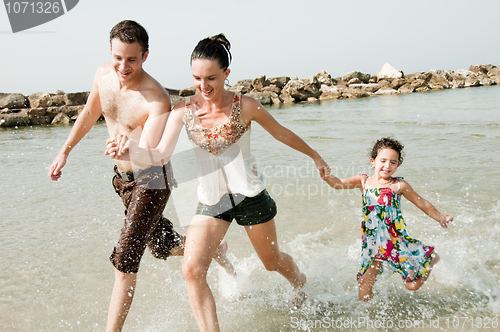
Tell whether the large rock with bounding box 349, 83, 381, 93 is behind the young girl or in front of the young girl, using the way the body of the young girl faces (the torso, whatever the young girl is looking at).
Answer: behind

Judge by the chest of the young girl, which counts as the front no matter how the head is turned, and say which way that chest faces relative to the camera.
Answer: toward the camera

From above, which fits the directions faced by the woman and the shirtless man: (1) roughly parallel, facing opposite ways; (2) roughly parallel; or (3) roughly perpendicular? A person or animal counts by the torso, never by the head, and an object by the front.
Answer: roughly parallel

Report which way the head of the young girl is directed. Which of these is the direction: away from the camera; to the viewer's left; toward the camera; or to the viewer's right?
toward the camera

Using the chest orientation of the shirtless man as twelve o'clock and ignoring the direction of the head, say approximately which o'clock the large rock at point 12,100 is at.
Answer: The large rock is roughly at 4 o'clock from the shirtless man.

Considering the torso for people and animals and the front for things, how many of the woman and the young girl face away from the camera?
0

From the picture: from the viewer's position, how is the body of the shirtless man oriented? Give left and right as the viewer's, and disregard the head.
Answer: facing the viewer and to the left of the viewer

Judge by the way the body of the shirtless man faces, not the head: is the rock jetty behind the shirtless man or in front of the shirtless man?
behind

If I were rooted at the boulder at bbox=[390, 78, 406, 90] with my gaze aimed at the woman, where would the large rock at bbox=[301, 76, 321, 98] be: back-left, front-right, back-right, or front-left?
front-right

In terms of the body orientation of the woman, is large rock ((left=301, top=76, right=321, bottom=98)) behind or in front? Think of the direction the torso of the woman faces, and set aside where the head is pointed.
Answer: behind

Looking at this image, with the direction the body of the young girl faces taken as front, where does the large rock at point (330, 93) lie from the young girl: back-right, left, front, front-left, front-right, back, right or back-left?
back

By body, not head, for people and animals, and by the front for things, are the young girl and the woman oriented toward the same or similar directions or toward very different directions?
same or similar directions

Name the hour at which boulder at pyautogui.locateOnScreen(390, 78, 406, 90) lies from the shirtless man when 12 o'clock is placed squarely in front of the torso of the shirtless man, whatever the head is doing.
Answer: The boulder is roughly at 6 o'clock from the shirtless man.

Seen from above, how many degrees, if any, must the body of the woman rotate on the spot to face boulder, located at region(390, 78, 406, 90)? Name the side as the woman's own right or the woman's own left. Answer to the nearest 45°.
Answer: approximately 180°

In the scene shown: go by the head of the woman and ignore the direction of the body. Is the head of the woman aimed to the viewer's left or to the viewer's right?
to the viewer's left

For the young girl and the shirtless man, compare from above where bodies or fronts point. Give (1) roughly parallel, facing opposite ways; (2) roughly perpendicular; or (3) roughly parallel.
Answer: roughly parallel
